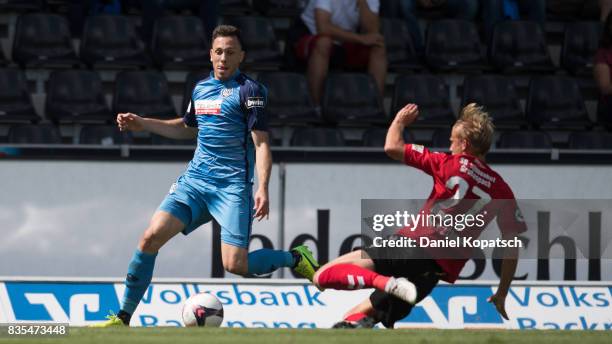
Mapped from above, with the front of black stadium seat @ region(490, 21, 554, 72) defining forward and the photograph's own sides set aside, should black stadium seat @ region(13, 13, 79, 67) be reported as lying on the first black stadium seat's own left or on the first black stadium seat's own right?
on the first black stadium seat's own right

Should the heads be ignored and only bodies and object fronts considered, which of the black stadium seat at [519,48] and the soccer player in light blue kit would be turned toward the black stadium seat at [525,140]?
the black stadium seat at [519,48]

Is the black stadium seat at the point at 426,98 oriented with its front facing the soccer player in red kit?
yes

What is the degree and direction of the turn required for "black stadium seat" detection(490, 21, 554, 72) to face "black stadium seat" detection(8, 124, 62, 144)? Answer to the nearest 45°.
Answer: approximately 45° to its right

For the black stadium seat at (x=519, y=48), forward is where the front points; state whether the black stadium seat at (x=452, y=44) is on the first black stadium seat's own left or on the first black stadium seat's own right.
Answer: on the first black stadium seat's own right

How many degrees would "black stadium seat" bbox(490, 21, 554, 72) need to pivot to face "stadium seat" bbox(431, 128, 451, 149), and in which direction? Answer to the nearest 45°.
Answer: approximately 45° to its right

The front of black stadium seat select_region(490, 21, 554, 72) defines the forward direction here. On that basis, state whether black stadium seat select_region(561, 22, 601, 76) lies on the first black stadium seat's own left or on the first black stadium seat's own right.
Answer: on the first black stadium seat's own left

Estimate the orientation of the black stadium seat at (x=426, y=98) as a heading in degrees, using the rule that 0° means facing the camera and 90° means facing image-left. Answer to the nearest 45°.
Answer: approximately 0°

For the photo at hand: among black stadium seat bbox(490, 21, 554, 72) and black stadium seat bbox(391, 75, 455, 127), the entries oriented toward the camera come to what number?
2
